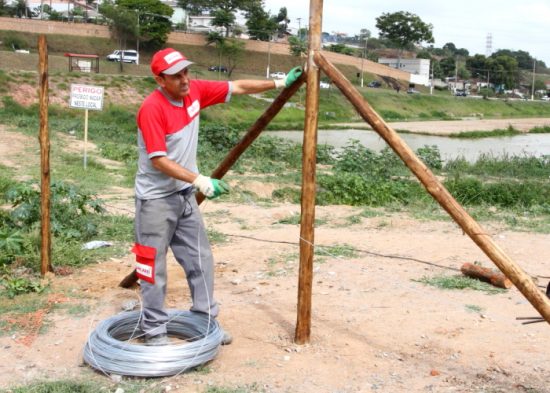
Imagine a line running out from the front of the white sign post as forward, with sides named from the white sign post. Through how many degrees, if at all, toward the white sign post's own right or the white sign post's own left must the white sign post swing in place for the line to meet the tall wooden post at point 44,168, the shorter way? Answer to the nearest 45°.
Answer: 0° — it already faces it

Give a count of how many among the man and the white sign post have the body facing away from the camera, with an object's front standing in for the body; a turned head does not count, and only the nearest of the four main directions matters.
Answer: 0

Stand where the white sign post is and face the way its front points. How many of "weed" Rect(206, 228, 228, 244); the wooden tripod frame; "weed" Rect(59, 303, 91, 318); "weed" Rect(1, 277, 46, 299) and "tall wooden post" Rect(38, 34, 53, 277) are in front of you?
5

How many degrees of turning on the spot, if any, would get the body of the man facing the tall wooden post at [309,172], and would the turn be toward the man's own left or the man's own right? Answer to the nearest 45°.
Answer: approximately 45° to the man's own left

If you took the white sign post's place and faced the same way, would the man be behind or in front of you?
in front

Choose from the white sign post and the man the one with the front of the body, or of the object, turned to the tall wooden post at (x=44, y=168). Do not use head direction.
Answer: the white sign post

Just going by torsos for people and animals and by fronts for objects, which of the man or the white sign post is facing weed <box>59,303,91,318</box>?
the white sign post

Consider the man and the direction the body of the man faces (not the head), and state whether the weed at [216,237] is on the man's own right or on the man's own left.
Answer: on the man's own left

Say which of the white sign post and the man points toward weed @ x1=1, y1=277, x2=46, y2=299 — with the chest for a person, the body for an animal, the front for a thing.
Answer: the white sign post

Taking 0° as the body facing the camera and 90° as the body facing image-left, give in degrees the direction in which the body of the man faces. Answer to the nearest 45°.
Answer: approximately 315°

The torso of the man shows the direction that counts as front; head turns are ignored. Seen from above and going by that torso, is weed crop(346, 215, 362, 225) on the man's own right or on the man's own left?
on the man's own left

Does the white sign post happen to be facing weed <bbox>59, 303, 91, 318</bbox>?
yes

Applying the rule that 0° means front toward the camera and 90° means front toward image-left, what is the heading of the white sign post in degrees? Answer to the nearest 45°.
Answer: approximately 0°
